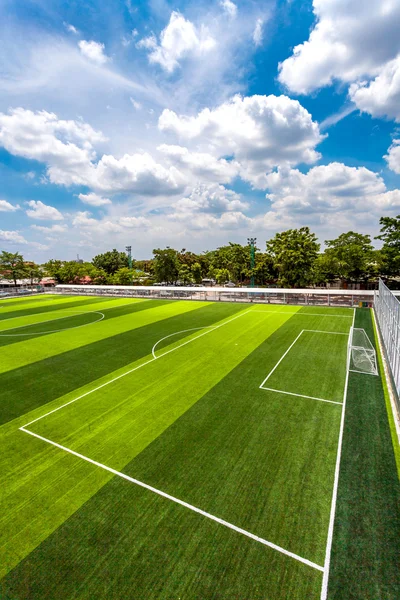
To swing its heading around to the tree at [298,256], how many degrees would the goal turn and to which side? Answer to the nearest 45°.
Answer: approximately 90° to its right

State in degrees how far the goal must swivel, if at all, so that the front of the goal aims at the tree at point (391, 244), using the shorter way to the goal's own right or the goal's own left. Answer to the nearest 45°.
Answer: approximately 90° to the goal's own right

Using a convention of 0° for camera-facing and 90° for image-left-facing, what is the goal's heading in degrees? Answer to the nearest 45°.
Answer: approximately 90°
